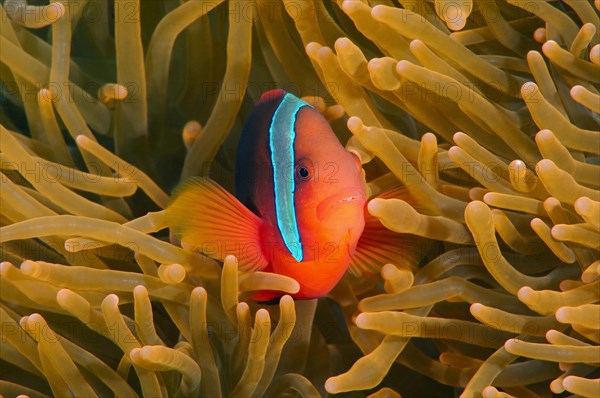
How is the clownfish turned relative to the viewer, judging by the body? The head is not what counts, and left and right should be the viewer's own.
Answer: facing the viewer and to the right of the viewer
